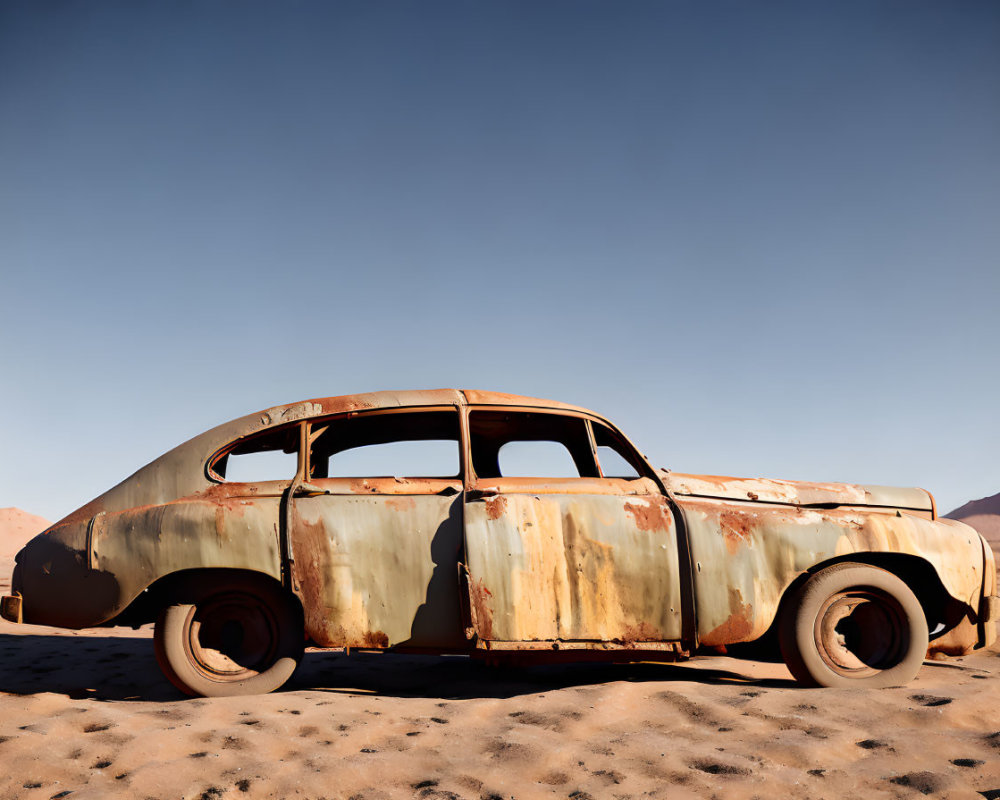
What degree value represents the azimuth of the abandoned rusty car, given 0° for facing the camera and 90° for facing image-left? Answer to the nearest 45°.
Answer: approximately 270°
